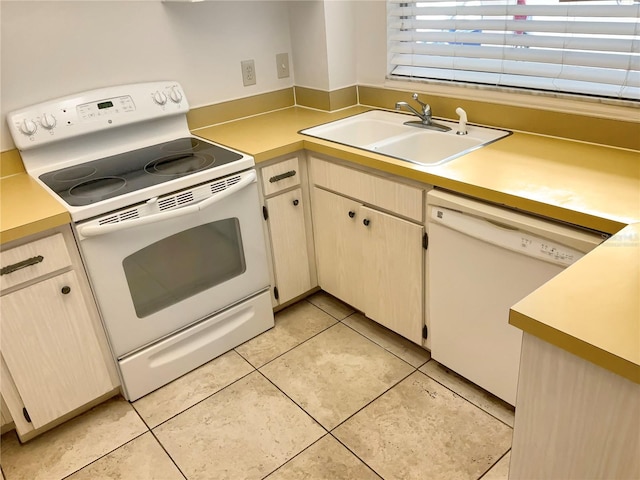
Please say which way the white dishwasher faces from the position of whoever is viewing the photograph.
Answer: facing the viewer and to the left of the viewer

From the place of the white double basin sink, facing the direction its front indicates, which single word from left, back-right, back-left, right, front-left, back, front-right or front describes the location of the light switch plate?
right

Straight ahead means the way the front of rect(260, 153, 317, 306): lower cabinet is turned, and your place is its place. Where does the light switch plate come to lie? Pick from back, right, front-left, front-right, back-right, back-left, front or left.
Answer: back-left

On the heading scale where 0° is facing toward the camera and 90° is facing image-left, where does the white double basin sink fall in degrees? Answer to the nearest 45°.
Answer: approximately 45°

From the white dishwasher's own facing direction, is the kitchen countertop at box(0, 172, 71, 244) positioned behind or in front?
in front

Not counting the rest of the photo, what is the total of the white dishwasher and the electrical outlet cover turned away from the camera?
0

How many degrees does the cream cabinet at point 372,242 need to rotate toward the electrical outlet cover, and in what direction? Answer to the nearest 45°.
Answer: approximately 90° to its right

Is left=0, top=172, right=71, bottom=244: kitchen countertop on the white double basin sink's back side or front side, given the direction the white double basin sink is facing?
on the front side

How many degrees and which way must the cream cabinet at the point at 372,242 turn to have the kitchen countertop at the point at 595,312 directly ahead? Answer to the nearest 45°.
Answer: approximately 45° to its left
